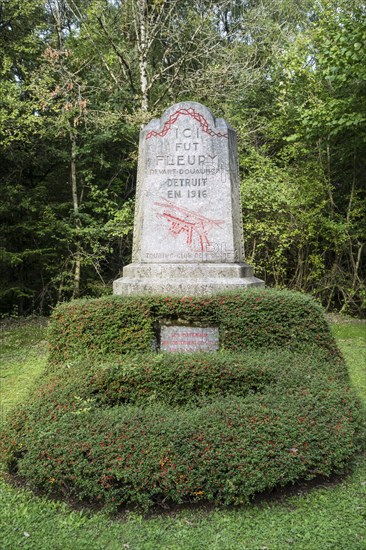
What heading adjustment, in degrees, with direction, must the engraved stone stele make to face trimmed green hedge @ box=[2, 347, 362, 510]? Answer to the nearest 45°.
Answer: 0° — it already faces it

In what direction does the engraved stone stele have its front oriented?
toward the camera
